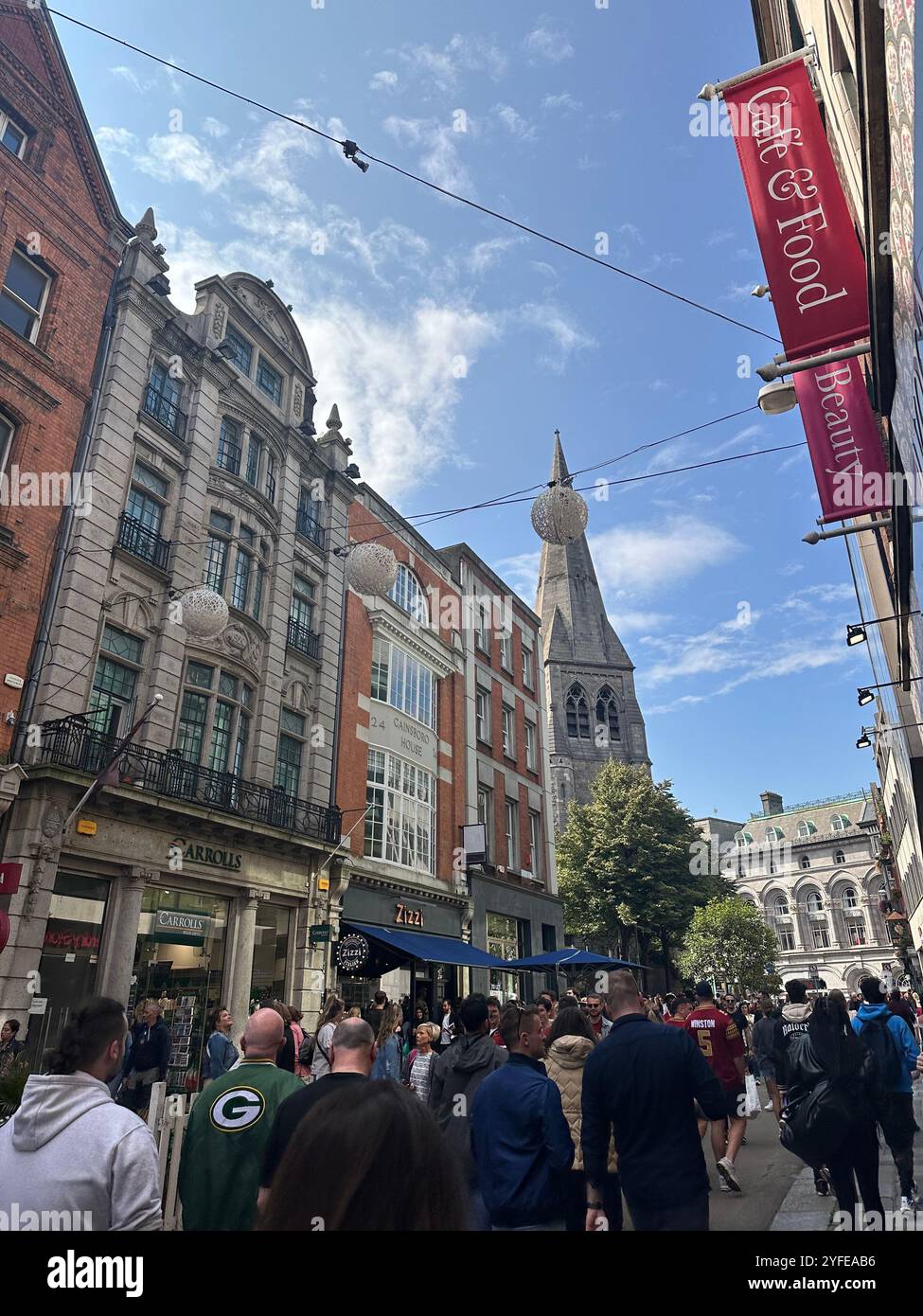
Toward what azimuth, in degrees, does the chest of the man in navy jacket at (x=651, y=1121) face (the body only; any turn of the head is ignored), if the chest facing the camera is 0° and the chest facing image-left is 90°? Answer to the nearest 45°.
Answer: approximately 180°

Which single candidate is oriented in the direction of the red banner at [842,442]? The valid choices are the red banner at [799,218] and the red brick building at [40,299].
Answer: the red brick building

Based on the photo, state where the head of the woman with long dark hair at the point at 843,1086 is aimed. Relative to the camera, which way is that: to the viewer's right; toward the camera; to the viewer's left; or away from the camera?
away from the camera

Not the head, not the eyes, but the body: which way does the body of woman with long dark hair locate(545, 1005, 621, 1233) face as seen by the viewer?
away from the camera

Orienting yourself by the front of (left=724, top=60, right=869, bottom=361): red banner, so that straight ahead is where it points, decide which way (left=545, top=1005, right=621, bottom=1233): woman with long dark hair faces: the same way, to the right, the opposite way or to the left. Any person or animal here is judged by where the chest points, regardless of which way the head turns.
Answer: the opposite way

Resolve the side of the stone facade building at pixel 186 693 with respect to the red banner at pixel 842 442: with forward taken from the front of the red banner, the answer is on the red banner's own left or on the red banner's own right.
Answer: on the red banner's own right

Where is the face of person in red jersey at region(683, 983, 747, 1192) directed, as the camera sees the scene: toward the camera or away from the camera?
away from the camera

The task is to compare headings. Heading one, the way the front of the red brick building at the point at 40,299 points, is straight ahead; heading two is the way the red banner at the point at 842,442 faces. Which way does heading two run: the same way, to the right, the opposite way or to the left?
to the right
